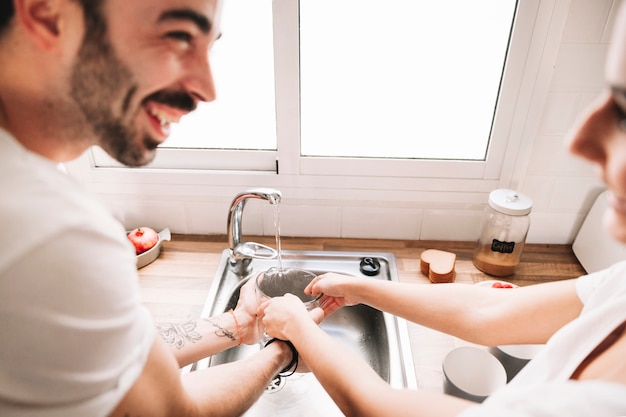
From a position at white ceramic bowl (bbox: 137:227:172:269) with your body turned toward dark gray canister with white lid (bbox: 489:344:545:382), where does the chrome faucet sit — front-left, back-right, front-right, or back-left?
front-left

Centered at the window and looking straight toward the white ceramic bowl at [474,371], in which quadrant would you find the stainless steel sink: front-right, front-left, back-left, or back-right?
front-right

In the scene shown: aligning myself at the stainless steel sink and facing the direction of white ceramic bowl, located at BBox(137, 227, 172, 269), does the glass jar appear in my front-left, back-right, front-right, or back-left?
back-right

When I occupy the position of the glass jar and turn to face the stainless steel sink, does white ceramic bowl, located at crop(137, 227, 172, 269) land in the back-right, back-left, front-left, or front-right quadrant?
front-right

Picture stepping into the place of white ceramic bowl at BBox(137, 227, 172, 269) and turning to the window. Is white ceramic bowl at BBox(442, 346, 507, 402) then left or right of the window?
right

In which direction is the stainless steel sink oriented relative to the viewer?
toward the camera
